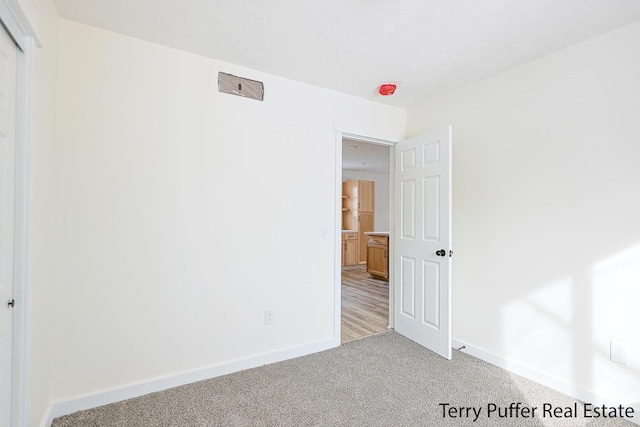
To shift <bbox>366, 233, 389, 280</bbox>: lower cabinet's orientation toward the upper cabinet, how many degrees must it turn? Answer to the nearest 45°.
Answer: approximately 135° to its right

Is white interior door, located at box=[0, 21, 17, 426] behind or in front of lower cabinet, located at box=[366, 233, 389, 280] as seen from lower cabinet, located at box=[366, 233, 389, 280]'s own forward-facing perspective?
in front

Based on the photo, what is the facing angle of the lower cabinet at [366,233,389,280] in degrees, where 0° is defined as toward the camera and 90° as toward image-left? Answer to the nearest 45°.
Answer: approximately 45°

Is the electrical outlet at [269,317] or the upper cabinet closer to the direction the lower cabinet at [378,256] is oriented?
the electrical outlet

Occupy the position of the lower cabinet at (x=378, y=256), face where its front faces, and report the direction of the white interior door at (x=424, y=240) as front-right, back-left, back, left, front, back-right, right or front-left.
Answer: front-left

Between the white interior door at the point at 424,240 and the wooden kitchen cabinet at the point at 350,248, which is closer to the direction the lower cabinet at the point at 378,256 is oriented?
the white interior door

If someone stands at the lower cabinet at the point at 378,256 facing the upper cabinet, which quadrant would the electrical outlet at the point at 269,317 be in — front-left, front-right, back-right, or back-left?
back-left

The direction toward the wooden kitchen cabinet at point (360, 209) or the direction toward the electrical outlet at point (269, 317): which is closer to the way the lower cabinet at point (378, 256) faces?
the electrical outlet

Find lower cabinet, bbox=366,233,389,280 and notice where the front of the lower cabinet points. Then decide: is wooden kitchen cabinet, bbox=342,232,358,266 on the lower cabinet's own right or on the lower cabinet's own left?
on the lower cabinet's own right

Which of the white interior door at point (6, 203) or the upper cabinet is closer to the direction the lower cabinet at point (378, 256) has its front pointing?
the white interior door

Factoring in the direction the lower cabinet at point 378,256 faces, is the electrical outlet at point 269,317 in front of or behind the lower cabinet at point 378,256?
in front
